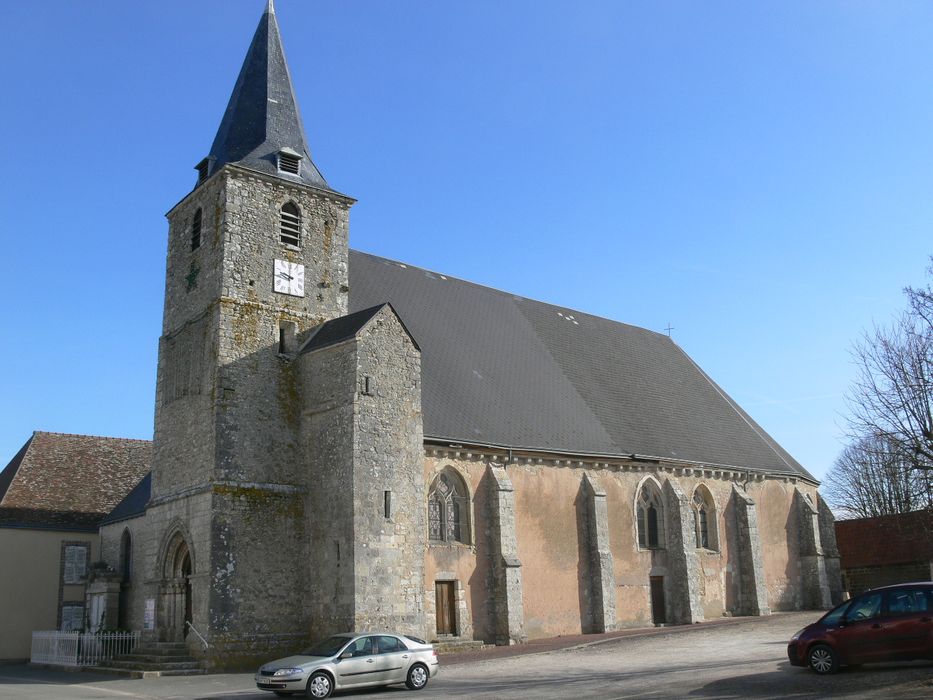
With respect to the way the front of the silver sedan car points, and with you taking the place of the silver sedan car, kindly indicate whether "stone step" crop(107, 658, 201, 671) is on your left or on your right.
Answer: on your right

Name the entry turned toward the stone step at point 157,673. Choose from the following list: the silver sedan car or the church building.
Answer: the church building

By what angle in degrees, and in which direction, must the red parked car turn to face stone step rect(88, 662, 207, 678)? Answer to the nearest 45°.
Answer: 0° — it already faces it

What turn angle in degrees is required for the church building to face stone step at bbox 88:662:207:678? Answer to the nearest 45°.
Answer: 0° — it already faces it

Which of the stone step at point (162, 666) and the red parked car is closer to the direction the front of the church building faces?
the stone step

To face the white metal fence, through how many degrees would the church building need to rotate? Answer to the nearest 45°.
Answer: approximately 45° to its right

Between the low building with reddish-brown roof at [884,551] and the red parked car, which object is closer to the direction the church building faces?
the red parked car

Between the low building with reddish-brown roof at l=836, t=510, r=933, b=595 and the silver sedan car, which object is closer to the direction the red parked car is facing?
the silver sedan car

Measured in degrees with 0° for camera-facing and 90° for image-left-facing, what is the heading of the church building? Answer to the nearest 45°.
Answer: approximately 45°

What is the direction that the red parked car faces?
to the viewer's left
